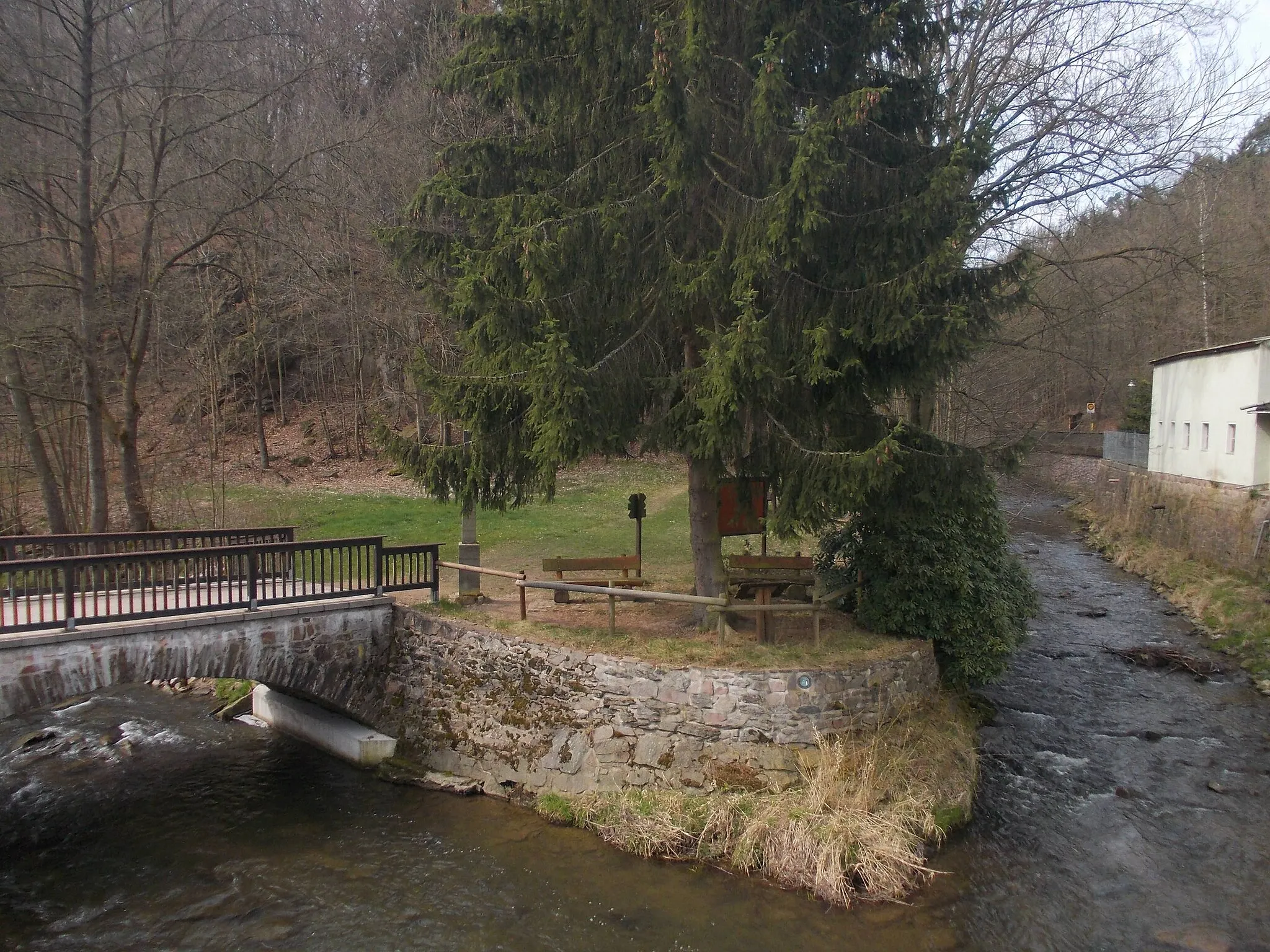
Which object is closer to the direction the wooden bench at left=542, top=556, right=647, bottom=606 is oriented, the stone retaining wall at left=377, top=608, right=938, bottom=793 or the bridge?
the stone retaining wall

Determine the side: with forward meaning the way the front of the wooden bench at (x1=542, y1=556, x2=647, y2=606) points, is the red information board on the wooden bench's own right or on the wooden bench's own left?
on the wooden bench's own left

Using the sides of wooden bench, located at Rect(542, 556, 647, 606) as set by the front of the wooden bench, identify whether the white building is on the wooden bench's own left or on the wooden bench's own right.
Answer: on the wooden bench's own left

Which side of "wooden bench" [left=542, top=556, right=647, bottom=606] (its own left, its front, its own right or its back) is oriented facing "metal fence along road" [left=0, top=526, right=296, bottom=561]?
right

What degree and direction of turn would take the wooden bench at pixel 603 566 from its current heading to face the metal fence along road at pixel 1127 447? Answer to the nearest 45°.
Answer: approximately 135° to its left

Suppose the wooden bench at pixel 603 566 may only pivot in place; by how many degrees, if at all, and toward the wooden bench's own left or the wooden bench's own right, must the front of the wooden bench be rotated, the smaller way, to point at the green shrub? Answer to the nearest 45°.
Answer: approximately 90° to the wooden bench's own left

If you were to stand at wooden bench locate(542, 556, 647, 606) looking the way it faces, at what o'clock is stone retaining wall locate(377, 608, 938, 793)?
The stone retaining wall is roughly at 12 o'clock from the wooden bench.

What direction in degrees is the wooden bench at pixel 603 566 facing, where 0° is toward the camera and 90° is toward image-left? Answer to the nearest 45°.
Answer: approximately 0°
